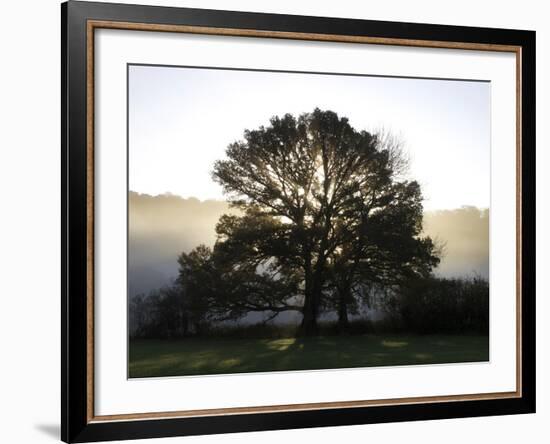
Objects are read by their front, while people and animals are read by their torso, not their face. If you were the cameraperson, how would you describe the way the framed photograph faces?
facing the viewer and to the right of the viewer
